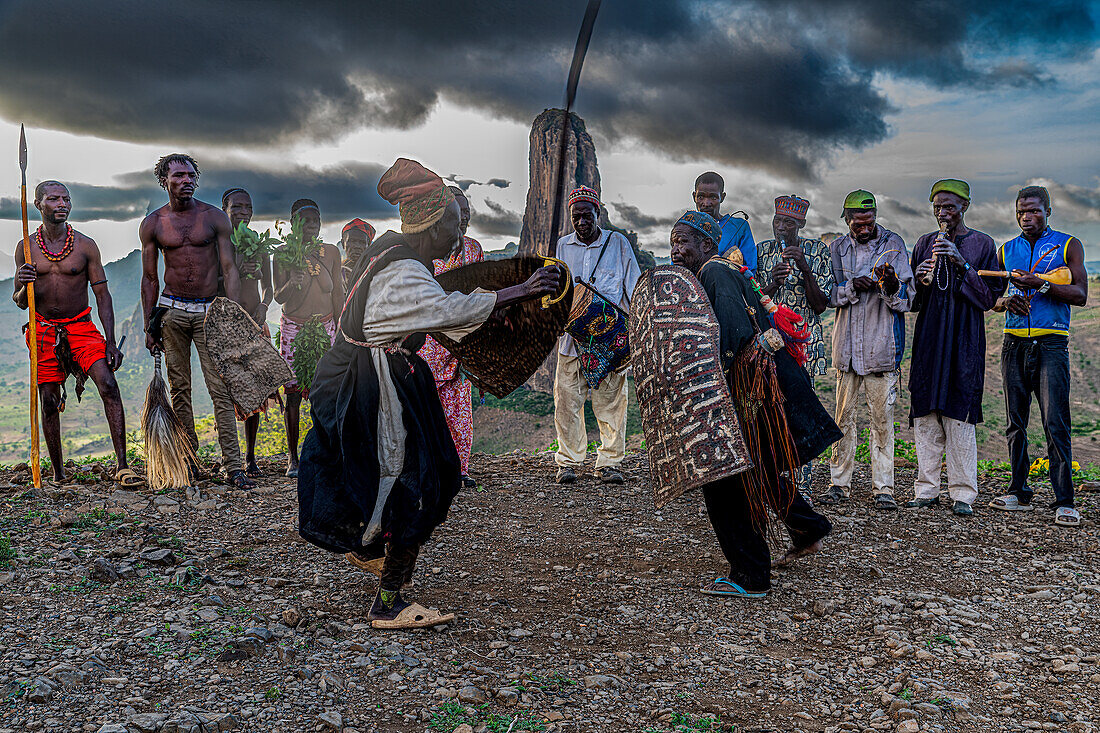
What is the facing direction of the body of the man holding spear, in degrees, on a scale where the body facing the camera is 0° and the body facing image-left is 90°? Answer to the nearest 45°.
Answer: approximately 0°

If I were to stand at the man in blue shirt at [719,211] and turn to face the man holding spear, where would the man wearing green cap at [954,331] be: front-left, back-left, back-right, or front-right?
back-left

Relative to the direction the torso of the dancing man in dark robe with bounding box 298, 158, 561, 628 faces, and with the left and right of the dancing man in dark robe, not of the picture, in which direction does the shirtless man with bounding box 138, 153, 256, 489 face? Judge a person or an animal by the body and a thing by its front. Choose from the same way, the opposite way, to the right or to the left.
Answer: to the right

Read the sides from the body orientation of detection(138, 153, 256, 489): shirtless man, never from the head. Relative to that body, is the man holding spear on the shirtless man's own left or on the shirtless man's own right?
on the shirtless man's own right

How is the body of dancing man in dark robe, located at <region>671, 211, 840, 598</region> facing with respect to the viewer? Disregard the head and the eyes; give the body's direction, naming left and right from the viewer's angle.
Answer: facing to the left of the viewer

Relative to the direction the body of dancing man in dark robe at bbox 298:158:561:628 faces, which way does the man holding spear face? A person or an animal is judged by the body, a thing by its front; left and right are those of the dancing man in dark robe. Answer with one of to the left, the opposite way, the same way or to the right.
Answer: to the right

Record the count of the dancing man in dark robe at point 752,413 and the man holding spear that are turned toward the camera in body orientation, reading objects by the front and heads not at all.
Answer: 1

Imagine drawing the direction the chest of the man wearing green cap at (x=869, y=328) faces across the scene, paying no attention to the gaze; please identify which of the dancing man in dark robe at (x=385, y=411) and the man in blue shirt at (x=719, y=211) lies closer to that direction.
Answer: the dancing man in dark robe

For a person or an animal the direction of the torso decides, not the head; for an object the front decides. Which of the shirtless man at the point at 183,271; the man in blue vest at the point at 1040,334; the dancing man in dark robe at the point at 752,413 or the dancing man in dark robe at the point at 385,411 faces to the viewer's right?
the dancing man in dark robe at the point at 385,411

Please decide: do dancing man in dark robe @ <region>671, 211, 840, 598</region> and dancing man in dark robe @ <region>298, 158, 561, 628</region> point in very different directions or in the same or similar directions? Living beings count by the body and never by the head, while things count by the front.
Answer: very different directions
